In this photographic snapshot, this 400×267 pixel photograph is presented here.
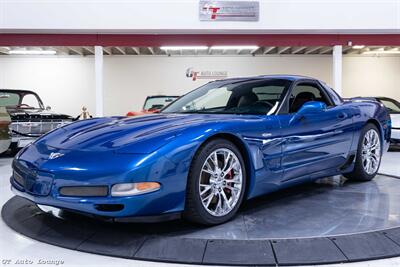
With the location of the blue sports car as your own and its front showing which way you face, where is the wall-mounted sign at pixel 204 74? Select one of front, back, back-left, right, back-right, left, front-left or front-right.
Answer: back-right

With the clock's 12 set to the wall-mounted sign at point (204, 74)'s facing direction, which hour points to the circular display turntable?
The circular display turntable is roughly at 12 o'clock from the wall-mounted sign.

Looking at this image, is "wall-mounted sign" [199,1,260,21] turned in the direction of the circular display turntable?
yes

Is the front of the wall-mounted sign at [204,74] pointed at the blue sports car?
yes

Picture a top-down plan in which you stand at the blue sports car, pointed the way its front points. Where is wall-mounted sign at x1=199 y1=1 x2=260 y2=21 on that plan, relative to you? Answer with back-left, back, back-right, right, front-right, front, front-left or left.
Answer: back-right

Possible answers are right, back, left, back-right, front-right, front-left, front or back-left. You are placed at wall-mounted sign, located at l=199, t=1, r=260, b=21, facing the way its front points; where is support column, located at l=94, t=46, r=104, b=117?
right

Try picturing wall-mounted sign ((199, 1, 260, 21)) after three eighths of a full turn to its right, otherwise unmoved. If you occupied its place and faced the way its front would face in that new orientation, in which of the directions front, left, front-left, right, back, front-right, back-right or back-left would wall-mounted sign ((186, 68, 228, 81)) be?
front-right

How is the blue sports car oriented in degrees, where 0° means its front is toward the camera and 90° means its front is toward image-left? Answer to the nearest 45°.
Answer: approximately 45°

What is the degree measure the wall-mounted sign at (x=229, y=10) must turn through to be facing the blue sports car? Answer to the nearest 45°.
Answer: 0° — it already faces it

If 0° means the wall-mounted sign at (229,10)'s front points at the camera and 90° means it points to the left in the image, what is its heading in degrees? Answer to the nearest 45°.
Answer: approximately 0°

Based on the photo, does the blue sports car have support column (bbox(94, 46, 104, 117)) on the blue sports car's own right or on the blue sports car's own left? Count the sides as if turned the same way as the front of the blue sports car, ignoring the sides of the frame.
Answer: on the blue sports car's own right
